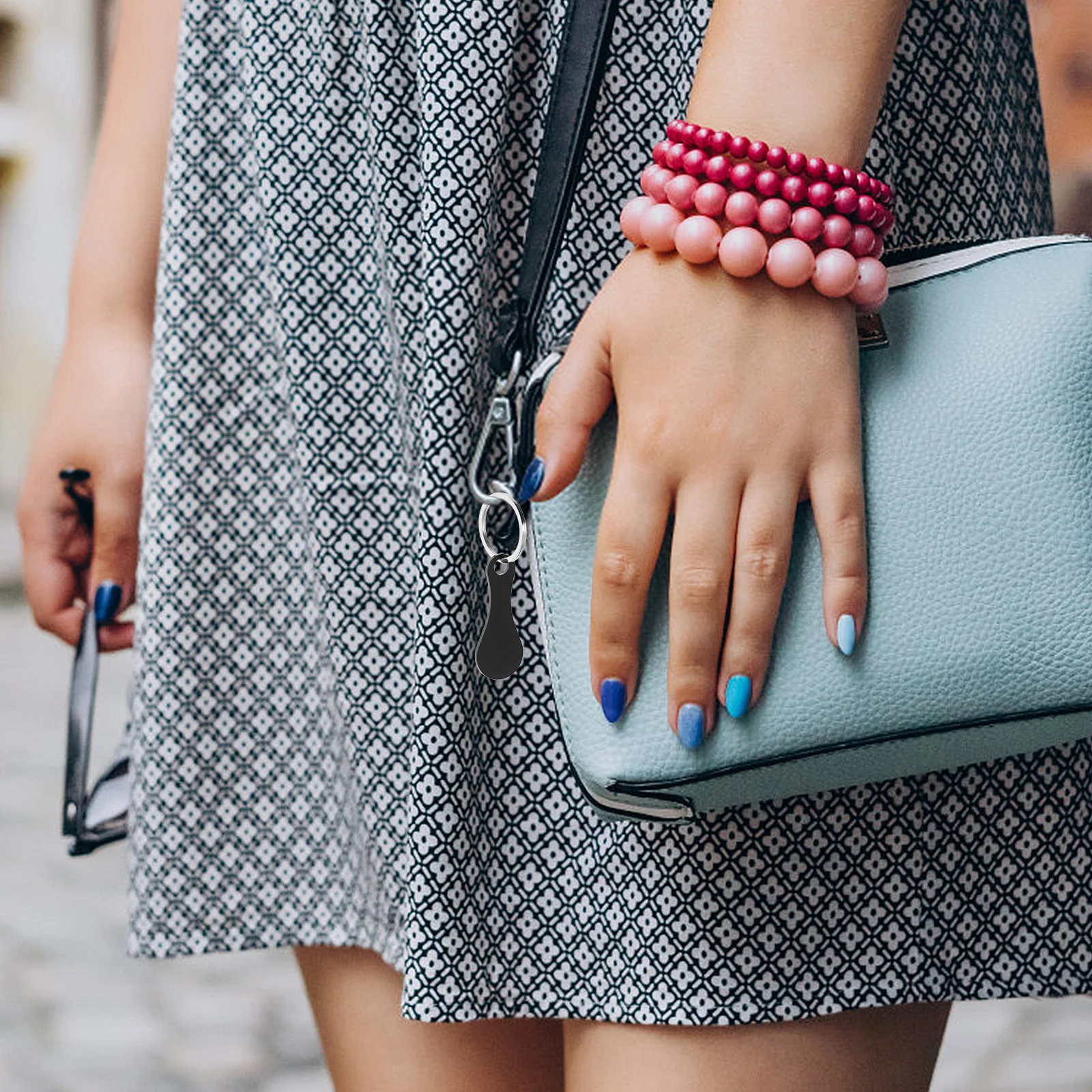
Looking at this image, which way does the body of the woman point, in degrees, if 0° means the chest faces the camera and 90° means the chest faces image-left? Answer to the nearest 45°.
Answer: approximately 45°
